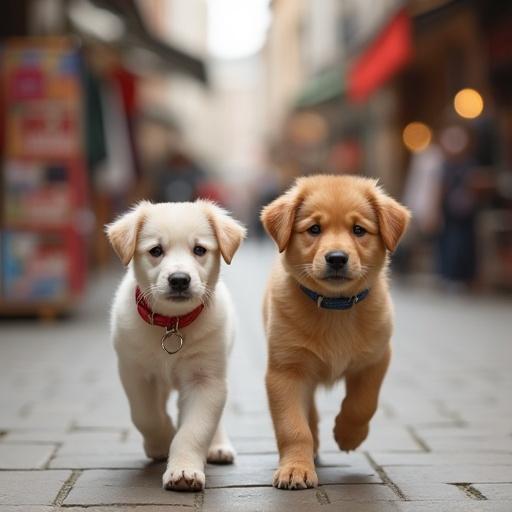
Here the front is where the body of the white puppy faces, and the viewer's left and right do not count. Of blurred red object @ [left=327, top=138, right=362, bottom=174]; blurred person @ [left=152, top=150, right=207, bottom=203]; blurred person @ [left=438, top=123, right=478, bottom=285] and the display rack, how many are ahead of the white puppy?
0

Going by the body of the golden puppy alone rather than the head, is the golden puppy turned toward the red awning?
no

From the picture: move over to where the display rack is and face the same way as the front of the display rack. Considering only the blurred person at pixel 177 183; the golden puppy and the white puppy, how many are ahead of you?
2

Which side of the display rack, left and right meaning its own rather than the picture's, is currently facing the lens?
front

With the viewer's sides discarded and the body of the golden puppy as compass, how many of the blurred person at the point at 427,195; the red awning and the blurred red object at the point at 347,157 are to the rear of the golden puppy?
3

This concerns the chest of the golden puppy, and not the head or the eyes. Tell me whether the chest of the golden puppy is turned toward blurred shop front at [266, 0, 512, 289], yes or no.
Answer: no

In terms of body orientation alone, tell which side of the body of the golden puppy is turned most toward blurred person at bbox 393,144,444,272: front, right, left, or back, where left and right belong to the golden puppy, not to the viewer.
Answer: back

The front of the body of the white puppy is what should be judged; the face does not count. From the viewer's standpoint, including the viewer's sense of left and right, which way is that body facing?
facing the viewer

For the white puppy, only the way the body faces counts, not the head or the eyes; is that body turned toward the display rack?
no

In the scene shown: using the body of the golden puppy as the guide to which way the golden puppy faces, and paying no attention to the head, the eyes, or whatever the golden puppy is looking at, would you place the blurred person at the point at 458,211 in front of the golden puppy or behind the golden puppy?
behind

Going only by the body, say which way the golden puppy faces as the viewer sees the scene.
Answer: toward the camera

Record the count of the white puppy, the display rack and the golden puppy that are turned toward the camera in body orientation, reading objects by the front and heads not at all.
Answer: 3

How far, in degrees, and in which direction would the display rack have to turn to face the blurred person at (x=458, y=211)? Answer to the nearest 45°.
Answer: approximately 90° to its left

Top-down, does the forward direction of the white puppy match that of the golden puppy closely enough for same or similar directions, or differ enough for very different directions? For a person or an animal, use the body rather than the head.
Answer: same or similar directions
